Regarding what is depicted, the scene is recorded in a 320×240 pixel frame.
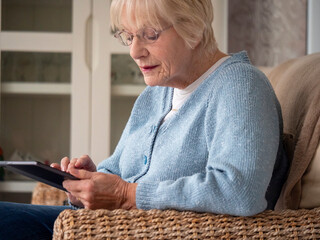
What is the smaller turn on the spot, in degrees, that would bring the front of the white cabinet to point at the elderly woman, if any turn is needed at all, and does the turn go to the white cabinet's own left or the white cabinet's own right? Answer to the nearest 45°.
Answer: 0° — it already faces them

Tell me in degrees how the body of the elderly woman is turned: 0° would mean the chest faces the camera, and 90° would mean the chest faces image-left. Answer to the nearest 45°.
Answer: approximately 45°

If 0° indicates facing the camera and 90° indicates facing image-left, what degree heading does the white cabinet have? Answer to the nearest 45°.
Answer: approximately 0°

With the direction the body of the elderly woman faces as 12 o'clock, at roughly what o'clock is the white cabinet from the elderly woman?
The white cabinet is roughly at 4 o'clock from the elderly woman.
